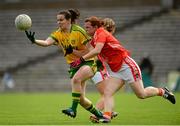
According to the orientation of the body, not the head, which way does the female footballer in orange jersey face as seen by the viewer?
to the viewer's left

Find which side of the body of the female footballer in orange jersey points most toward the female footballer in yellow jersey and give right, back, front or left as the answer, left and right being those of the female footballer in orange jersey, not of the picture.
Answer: front

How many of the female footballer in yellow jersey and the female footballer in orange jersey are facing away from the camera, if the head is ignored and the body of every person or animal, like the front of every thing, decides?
0

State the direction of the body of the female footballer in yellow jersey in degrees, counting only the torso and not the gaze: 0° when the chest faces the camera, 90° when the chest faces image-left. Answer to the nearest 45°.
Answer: approximately 45°
